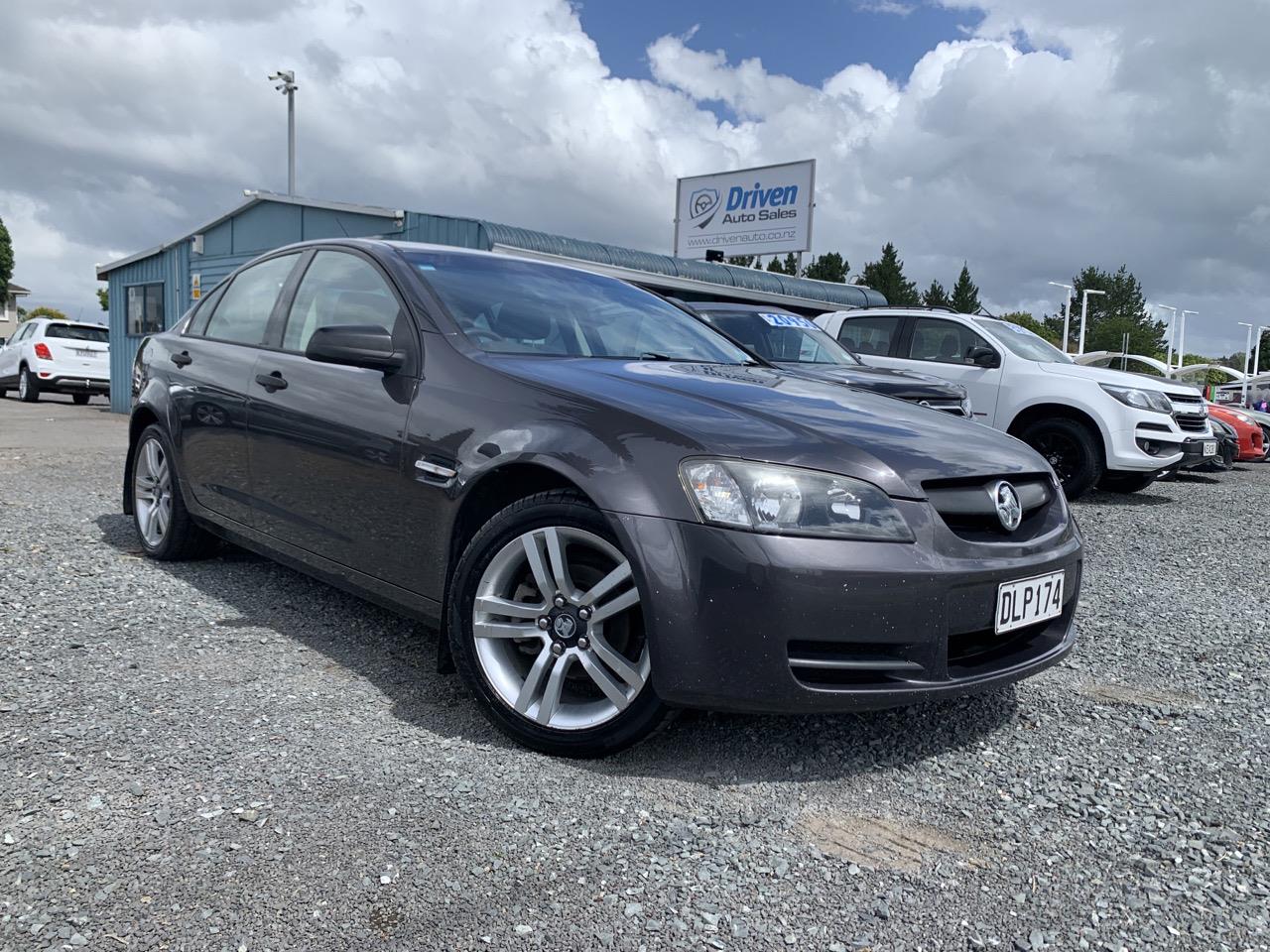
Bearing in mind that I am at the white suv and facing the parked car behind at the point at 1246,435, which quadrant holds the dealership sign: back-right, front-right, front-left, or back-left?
front-left

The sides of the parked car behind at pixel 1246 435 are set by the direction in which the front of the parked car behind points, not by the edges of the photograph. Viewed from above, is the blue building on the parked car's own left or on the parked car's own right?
on the parked car's own right

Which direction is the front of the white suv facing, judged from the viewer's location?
facing away from the viewer and to the left of the viewer

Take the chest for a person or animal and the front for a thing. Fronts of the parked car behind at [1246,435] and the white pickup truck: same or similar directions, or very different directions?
same or similar directions

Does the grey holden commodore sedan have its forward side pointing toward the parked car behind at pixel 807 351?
no

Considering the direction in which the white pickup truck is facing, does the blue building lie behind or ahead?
behind

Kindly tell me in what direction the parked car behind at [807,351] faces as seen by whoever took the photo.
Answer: facing the viewer and to the right of the viewer

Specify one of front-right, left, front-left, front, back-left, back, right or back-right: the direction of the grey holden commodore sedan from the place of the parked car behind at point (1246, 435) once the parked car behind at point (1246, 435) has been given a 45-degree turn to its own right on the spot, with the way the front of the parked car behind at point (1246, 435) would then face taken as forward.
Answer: front

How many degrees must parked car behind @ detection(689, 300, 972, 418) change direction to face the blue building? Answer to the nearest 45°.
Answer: approximately 180°

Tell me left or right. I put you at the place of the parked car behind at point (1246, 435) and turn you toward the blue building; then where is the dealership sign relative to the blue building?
right

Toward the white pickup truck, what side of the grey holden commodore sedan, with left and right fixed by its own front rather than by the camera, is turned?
left

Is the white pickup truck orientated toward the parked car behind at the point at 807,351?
no

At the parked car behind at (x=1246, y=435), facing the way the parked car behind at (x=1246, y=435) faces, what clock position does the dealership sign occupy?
The dealership sign is roughly at 6 o'clock from the parked car behind.

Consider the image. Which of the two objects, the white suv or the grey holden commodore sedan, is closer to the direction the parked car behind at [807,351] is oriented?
the grey holden commodore sedan

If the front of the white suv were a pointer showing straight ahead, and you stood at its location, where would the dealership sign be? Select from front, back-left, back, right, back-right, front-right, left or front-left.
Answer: back-right

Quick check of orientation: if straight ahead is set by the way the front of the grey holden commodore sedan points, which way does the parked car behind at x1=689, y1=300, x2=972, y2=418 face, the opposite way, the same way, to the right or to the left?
the same way
